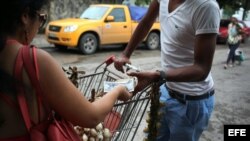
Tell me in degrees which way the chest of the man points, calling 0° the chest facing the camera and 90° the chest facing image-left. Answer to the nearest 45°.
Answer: approximately 45°

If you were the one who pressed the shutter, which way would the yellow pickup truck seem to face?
facing the viewer and to the left of the viewer

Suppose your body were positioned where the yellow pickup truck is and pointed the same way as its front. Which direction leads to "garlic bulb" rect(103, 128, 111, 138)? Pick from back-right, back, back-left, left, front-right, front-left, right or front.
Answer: front-left

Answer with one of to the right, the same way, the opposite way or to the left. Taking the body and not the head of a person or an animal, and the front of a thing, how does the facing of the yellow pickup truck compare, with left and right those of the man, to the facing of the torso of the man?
the same way

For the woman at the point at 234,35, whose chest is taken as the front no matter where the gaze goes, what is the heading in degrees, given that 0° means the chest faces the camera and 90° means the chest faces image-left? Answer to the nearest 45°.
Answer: approximately 45°

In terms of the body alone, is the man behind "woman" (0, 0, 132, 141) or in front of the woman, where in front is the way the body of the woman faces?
in front

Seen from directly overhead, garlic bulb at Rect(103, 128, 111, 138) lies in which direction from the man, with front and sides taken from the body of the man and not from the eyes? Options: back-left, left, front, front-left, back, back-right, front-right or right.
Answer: front

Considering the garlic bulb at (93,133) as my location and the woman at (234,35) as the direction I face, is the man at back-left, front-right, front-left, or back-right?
front-right

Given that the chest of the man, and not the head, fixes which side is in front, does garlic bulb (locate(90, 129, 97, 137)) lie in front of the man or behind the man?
in front

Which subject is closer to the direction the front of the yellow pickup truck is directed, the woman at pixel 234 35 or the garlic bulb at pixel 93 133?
the garlic bulb

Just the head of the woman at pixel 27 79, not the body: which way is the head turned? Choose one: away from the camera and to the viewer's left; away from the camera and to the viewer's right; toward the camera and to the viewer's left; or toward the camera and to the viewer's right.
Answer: away from the camera and to the viewer's right

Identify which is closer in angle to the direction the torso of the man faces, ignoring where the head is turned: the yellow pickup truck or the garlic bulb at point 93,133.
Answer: the garlic bulb

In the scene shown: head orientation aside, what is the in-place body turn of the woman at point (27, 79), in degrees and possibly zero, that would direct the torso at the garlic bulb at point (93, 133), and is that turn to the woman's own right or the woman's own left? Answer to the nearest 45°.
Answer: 0° — they already face it

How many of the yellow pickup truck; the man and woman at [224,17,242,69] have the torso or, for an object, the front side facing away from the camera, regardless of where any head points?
0

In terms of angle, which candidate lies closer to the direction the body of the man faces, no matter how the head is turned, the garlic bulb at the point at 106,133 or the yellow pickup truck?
the garlic bulb

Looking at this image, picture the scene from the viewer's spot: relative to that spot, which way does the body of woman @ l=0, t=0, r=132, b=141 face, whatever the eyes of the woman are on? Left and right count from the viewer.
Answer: facing away from the viewer and to the right of the viewer
